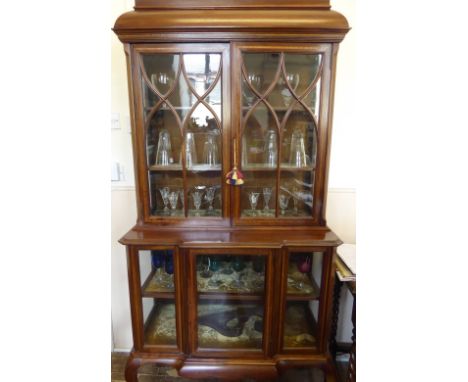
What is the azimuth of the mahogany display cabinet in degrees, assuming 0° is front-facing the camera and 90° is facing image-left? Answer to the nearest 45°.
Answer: approximately 0°
